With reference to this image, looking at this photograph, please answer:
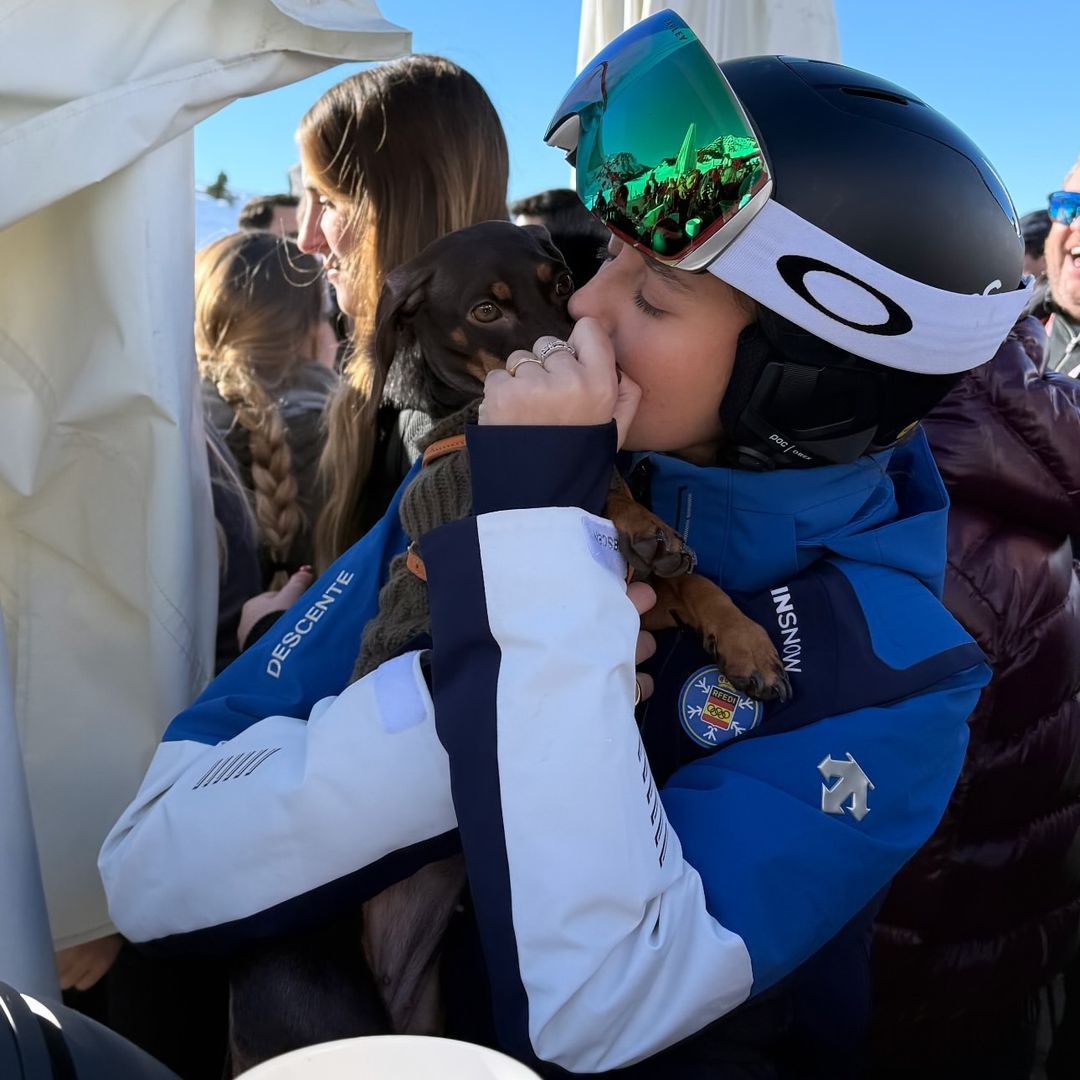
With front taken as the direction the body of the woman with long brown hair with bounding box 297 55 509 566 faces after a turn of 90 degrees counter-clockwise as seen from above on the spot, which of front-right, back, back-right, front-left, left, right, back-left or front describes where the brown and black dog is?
front

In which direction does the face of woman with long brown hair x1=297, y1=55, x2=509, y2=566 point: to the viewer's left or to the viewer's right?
to the viewer's left

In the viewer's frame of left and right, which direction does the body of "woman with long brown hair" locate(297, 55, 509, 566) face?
facing to the left of the viewer

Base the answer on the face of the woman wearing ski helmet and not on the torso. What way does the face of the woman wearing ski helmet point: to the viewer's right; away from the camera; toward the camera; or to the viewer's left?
to the viewer's left

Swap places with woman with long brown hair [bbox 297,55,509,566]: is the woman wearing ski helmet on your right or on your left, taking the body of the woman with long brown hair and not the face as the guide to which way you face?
on your left
